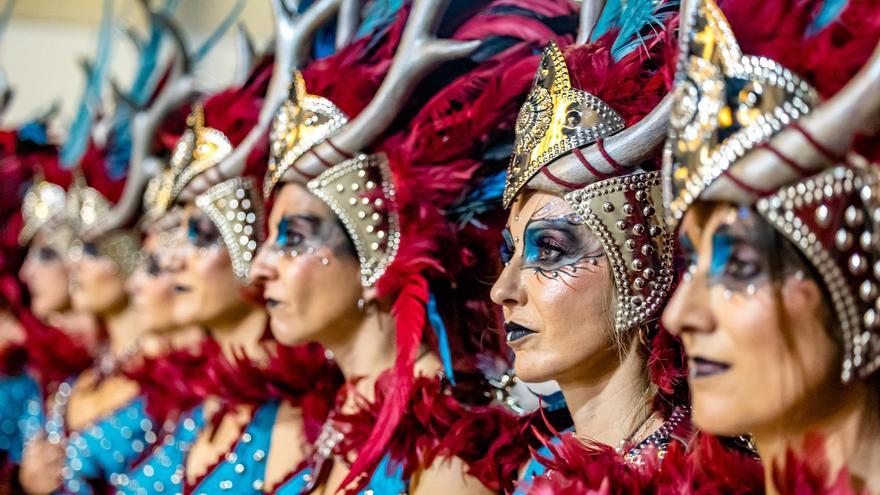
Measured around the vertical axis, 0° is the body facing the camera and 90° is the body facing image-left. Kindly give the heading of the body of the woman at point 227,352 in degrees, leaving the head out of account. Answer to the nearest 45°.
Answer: approximately 45°

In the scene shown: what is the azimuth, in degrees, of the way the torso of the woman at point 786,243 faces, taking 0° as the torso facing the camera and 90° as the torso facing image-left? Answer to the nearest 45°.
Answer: approximately 45°

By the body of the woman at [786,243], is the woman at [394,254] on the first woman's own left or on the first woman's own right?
on the first woman's own right

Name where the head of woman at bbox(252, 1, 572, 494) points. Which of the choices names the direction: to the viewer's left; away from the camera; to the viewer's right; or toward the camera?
to the viewer's left

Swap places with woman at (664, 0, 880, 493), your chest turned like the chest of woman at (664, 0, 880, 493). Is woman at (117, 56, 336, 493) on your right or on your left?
on your right
